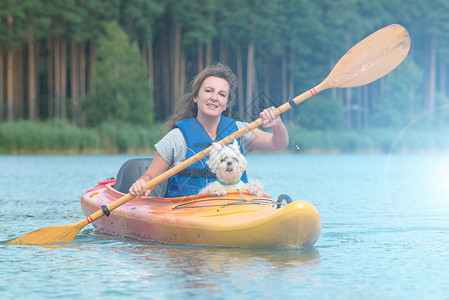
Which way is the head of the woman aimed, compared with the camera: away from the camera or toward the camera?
toward the camera

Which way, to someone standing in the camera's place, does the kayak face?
facing the viewer and to the right of the viewer

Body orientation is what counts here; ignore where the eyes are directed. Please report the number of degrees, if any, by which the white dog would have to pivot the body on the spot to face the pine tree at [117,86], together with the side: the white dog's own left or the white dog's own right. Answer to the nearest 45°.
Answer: approximately 180°

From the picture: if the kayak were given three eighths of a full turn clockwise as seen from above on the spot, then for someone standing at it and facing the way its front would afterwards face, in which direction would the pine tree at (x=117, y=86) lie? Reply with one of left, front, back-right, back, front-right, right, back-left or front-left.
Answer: right

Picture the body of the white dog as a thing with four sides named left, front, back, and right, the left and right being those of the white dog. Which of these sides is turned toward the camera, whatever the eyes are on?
front
